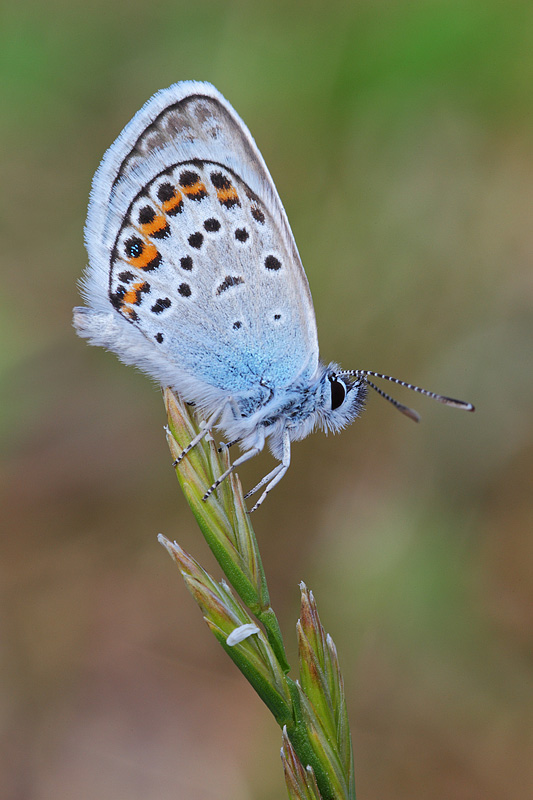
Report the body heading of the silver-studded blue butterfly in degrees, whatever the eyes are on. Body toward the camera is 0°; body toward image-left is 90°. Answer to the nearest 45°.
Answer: approximately 270°
